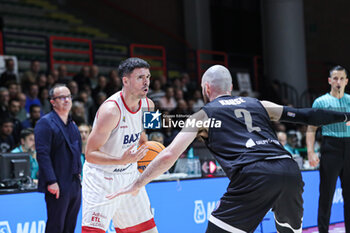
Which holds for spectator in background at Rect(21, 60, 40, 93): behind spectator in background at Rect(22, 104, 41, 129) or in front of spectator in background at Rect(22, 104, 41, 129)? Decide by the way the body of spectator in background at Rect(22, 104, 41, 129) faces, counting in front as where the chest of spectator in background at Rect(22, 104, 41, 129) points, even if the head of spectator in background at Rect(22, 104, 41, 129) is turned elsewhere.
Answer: behind

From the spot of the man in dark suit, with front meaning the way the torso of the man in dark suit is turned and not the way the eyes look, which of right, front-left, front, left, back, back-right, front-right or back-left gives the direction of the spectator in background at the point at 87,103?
back-left

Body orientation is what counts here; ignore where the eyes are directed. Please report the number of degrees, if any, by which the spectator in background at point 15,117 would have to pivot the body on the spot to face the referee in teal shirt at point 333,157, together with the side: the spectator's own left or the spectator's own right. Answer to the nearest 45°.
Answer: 0° — they already face them

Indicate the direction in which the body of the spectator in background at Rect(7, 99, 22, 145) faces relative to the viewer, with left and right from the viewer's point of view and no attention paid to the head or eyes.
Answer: facing the viewer and to the right of the viewer

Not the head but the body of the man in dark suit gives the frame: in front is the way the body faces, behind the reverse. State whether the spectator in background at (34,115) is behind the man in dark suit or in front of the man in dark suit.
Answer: behind

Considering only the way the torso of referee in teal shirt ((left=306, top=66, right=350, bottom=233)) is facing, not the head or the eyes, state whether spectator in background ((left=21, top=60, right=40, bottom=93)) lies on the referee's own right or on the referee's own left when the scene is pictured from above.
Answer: on the referee's own right

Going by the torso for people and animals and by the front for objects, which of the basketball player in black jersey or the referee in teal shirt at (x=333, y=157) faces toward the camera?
the referee in teal shirt

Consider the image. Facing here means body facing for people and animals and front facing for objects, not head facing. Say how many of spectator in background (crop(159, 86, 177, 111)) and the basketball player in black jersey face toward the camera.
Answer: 1

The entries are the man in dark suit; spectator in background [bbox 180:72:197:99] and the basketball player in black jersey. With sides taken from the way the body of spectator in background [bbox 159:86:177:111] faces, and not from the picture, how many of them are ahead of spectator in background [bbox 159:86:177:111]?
2

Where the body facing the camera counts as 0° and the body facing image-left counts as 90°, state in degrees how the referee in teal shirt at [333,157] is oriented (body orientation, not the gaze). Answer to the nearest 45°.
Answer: approximately 0°

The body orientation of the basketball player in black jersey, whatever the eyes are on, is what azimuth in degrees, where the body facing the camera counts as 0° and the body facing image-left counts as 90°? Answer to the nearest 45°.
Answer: approximately 135°

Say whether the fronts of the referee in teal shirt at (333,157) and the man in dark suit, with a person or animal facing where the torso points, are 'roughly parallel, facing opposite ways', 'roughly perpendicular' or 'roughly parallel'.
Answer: roughly perpendicular

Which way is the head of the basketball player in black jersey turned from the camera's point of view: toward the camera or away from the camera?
away from the camera

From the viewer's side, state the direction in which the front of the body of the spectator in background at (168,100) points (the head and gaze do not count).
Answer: toward the camera
